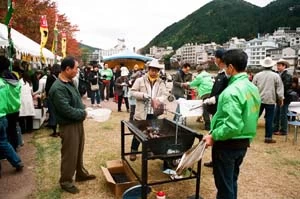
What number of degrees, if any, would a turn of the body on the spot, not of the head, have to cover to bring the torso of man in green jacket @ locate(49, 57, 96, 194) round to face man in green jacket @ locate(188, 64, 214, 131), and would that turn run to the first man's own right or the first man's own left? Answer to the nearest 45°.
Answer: approximately 45° to the first man's own left

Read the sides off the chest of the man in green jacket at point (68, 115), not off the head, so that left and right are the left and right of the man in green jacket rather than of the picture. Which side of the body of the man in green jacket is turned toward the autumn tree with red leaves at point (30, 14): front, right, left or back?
left

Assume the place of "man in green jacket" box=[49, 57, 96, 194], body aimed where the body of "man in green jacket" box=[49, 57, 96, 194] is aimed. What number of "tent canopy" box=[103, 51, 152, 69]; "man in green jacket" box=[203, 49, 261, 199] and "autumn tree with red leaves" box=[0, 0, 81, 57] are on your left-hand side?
2

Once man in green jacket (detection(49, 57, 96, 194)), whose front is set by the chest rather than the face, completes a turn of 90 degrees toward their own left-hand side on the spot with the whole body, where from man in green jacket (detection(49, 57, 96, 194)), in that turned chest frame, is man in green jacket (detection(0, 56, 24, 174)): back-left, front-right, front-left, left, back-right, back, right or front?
front-left

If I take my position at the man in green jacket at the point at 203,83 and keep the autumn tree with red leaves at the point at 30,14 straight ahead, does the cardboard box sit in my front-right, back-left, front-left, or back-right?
back-left

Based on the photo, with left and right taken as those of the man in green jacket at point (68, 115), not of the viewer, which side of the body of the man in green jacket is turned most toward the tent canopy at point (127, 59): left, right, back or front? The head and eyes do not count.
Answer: left

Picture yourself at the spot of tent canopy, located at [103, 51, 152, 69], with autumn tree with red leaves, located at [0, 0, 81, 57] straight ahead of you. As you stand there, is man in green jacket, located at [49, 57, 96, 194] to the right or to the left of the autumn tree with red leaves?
left

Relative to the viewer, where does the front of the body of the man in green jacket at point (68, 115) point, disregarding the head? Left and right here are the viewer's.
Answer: facing to the right of the viewer

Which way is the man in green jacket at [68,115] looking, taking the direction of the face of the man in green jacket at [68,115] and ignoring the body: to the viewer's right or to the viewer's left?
to the viewer's right

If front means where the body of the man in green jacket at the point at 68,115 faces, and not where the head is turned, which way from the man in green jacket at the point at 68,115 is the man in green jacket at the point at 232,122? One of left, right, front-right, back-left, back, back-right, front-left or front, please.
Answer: front-right
